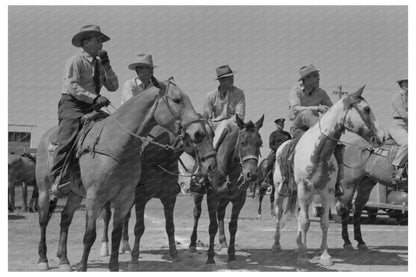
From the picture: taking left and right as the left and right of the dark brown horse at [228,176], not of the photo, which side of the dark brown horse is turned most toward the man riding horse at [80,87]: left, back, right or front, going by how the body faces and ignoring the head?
right

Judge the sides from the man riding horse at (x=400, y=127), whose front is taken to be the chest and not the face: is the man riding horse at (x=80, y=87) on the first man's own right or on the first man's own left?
on the first man's own right

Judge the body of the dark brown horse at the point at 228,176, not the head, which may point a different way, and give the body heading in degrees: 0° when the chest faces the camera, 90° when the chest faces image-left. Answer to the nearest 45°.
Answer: approximately 315°

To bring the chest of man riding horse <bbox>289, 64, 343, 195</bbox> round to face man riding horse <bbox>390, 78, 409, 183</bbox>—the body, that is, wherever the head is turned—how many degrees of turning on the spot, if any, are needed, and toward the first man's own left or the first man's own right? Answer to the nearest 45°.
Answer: approximately 90° to the first man's own left

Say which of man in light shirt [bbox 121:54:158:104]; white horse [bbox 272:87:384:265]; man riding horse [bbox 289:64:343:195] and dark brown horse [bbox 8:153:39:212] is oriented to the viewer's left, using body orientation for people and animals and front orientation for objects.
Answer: the dark brown horse
